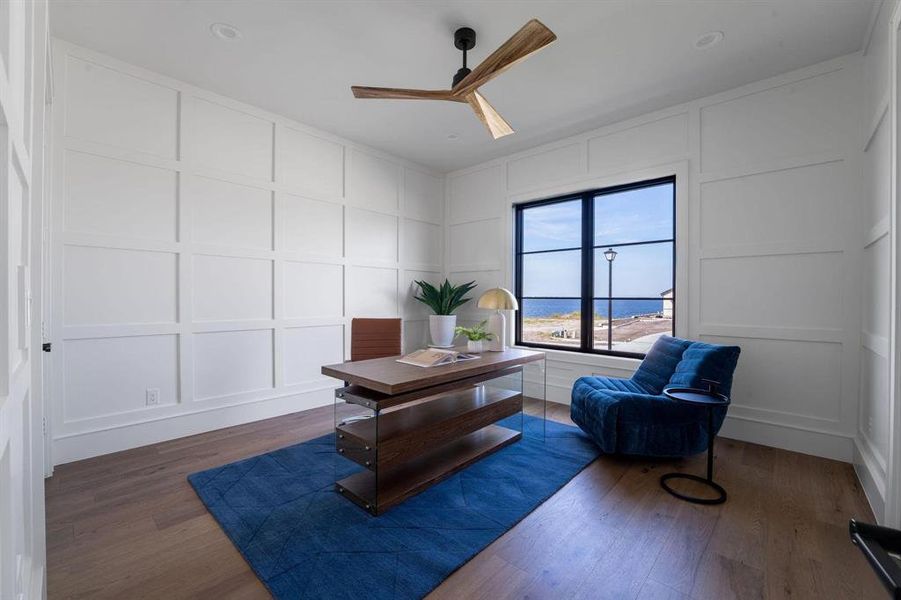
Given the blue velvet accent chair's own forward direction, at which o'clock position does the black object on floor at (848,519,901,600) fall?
The black object on floor is roughly at 10 o'clock from the blue velvet accent chair.

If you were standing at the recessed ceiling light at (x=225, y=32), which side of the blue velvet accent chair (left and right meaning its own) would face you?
front

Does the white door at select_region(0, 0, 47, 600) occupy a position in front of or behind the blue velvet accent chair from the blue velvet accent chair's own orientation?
in front

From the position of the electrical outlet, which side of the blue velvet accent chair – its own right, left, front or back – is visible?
front

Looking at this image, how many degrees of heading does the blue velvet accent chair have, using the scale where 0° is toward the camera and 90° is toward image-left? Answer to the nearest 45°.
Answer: approximately 45°

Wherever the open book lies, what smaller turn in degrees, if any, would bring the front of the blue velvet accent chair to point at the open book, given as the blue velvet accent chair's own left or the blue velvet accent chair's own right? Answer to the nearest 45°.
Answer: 0° — it already faces it

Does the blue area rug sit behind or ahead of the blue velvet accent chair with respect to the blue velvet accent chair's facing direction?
ahead
